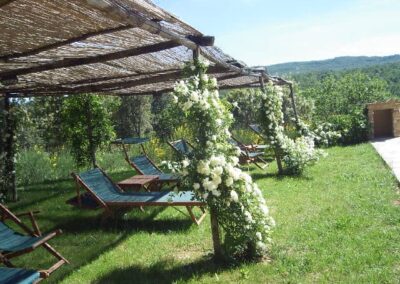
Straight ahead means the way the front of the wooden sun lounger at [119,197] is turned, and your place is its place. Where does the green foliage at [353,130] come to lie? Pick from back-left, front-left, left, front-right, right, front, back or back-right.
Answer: front-left

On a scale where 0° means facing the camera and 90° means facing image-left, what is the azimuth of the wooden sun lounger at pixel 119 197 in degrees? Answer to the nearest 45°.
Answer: approximately 270°

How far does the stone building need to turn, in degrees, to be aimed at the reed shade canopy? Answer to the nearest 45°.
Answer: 0° — it already faces it

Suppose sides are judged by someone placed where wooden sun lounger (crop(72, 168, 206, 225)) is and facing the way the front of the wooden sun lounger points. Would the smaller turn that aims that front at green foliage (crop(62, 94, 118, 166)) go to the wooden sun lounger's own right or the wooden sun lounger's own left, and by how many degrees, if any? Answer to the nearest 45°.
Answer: approximately 90° to the wooden sun lounger's own left

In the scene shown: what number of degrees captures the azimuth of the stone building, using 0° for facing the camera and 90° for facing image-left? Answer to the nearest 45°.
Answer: approximately 0°

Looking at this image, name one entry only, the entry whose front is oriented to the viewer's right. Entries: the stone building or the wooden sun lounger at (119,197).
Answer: the wooden sun lounger

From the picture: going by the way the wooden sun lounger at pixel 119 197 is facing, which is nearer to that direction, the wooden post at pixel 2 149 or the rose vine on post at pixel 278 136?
the rose vine on post
